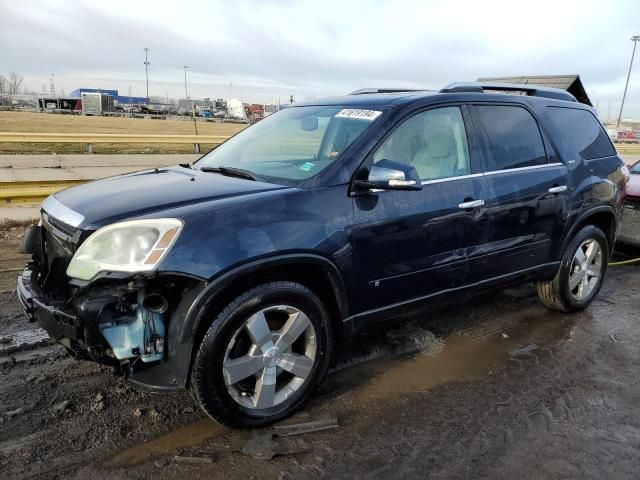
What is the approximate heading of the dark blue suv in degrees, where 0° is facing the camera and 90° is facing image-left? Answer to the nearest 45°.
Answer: approximately 45°

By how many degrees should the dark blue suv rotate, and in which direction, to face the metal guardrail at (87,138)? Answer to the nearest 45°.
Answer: approximately 90° to its right

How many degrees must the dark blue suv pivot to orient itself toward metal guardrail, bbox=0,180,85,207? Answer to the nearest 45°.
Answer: approximately 90° to its right

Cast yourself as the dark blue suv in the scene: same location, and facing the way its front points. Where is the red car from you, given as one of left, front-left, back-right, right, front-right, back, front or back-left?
back
